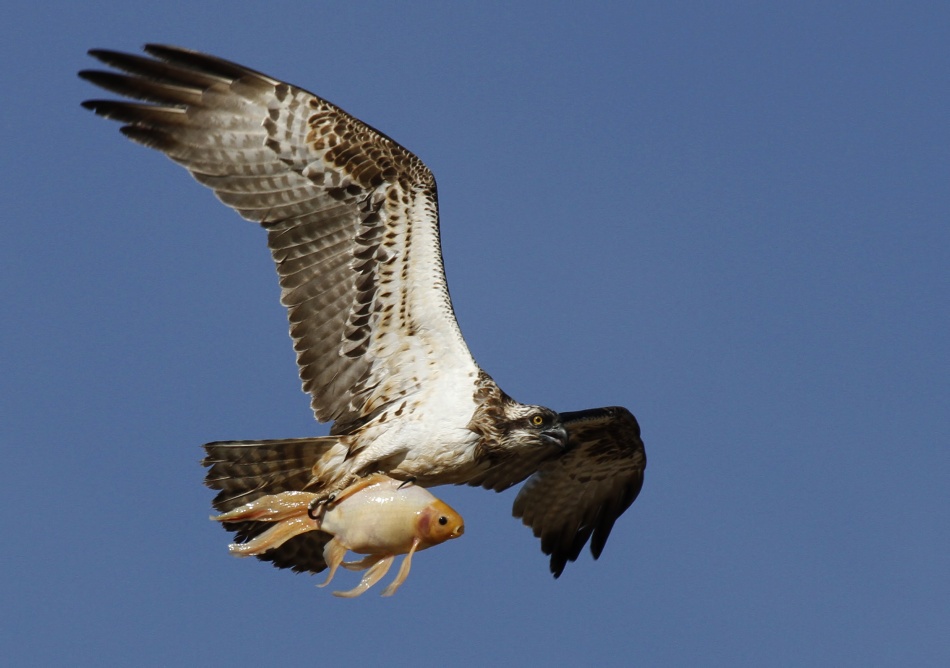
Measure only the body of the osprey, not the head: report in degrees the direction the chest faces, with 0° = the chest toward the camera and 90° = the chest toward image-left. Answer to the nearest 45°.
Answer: approximately 270°
